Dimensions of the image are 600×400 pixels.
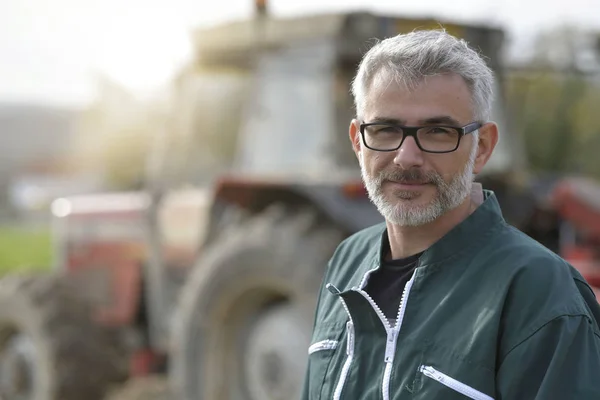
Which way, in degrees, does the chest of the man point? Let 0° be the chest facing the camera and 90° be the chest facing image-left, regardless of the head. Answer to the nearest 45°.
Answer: approximately 45°

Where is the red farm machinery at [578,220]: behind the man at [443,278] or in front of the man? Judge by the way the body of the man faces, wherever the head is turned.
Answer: behind
